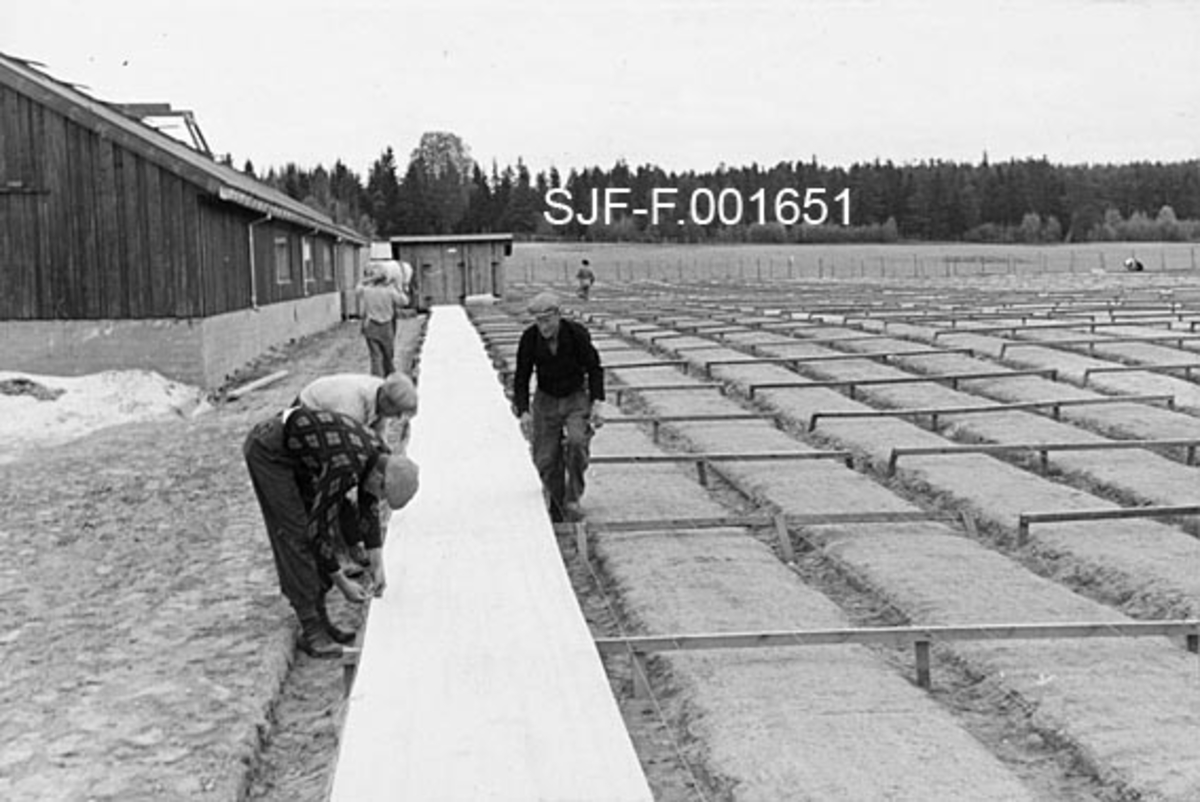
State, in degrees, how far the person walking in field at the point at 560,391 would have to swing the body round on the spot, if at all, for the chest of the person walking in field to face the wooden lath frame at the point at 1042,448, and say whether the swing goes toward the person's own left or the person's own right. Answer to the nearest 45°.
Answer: approximately 135° to the person's own left

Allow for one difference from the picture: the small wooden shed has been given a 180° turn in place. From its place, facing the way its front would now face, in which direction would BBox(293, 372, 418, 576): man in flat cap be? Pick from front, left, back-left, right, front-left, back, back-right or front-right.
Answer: back

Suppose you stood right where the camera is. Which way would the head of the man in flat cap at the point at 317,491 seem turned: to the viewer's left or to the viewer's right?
to the viewer's right

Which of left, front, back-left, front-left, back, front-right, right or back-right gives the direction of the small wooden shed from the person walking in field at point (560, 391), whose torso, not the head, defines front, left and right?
back

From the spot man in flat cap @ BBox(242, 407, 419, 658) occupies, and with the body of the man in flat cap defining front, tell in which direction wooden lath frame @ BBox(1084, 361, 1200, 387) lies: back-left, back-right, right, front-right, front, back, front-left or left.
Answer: front-left

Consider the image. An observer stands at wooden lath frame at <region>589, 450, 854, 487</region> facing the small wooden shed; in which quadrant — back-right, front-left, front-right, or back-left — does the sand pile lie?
front-left

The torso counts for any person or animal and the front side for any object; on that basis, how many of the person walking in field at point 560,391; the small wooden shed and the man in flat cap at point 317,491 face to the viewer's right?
1

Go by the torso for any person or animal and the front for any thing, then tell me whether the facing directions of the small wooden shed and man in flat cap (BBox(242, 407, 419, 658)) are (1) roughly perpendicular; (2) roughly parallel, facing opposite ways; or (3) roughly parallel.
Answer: roughly perpendicular

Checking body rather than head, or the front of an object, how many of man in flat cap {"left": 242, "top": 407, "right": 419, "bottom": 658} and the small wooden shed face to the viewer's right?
1

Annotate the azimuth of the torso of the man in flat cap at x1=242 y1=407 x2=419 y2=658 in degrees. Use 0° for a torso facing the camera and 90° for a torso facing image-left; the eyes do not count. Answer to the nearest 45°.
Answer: approximately 270°

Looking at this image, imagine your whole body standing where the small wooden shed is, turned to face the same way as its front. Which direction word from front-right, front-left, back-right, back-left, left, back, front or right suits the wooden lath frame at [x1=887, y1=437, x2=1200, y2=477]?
front

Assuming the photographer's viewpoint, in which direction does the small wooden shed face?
facing the viewer

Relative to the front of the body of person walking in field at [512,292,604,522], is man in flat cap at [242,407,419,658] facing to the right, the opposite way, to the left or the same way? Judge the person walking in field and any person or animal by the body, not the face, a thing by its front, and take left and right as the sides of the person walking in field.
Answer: to the left

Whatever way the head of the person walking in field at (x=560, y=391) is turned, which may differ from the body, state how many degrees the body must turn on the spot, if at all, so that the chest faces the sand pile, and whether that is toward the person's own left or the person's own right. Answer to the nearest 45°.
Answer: approximately 135° to the person's own right

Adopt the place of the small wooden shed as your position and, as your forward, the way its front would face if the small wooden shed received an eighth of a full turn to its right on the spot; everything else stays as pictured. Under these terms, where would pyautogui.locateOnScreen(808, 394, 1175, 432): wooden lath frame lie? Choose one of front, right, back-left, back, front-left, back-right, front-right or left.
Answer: front-left
